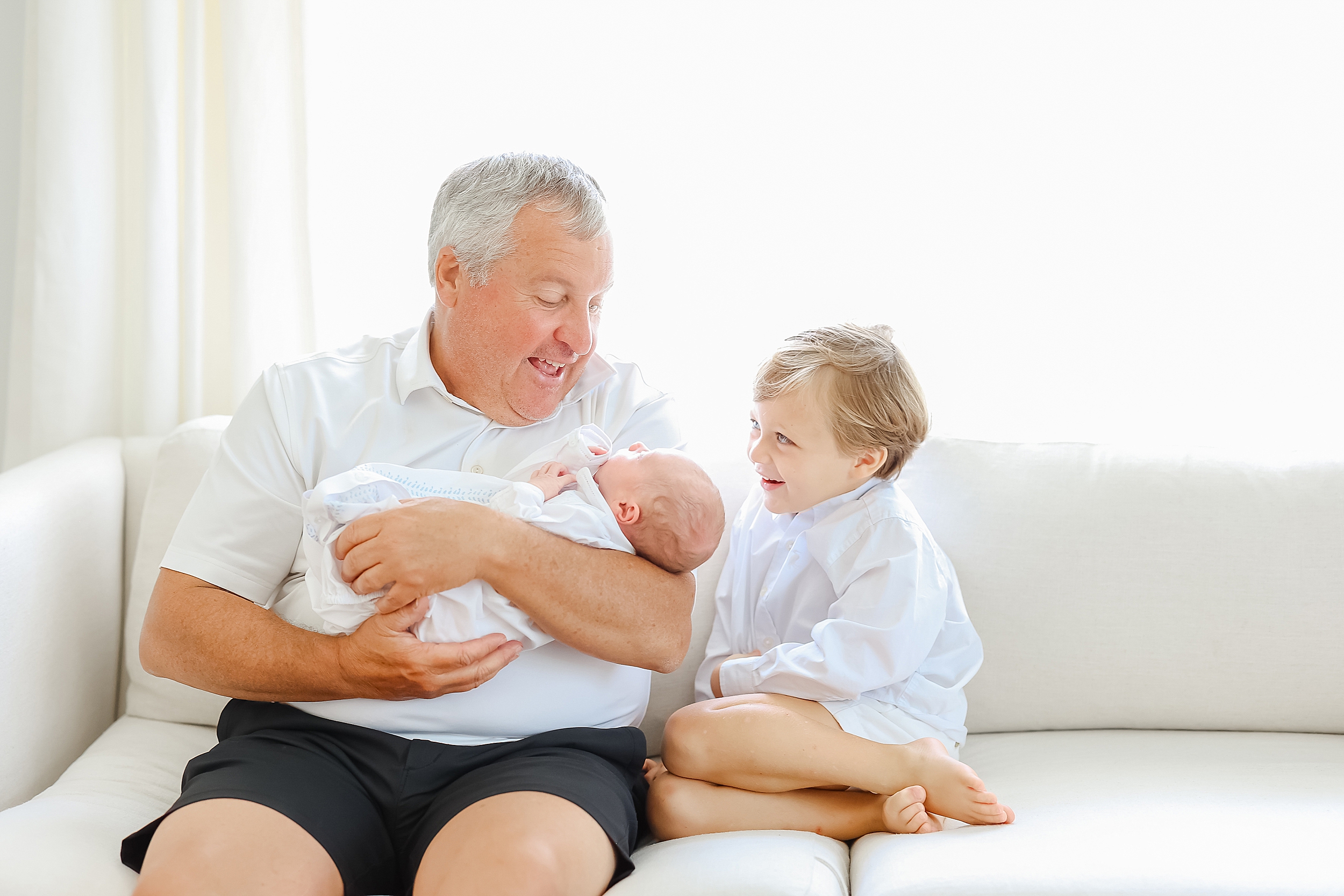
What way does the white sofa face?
toward the camera

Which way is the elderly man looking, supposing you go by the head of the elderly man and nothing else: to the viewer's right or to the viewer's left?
to the viewer's right

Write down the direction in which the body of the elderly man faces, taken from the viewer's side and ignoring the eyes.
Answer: toward the camera

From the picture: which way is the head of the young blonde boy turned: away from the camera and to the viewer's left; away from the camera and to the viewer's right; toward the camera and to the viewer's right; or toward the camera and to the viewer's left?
toward the camera and to the viewer's left
